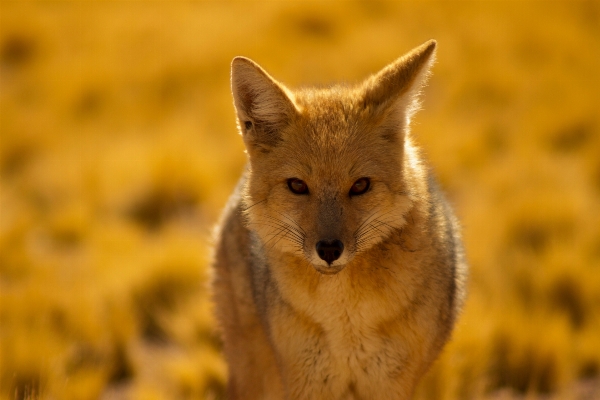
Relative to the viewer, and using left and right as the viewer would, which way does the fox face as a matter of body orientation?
facing the viewer
